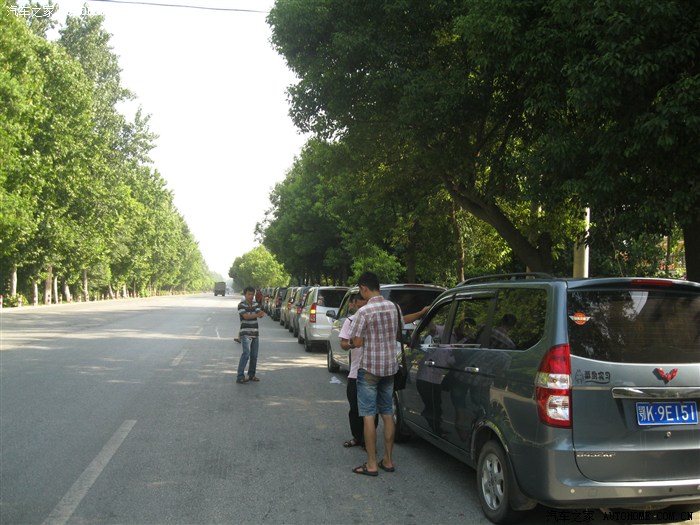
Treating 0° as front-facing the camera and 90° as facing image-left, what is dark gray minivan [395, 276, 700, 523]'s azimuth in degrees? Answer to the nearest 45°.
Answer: approximately 135°

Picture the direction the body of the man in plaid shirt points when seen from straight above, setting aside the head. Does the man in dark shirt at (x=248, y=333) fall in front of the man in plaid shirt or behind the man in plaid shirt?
in front

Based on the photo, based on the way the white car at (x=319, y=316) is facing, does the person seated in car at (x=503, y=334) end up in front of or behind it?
behind

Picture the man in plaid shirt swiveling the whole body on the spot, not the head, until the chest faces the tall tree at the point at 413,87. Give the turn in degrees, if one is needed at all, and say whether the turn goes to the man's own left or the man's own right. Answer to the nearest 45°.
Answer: approximately 45° to the man's own right

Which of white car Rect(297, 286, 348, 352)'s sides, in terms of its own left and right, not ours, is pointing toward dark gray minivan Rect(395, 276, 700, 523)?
back

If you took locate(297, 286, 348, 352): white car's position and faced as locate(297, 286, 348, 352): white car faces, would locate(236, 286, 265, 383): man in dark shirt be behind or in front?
behind

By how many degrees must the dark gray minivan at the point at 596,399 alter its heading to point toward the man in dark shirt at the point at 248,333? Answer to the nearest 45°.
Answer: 0° — it already faces them

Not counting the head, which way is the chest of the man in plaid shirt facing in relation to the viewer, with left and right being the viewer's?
facing away from the viewer and to the left of the viewer

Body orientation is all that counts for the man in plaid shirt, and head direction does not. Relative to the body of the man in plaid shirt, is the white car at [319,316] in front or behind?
in front

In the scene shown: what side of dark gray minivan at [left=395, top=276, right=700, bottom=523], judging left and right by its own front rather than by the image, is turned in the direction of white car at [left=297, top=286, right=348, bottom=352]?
front

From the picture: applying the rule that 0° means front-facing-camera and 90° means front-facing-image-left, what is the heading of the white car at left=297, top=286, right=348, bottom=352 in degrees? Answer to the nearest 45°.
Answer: approximately 180°
